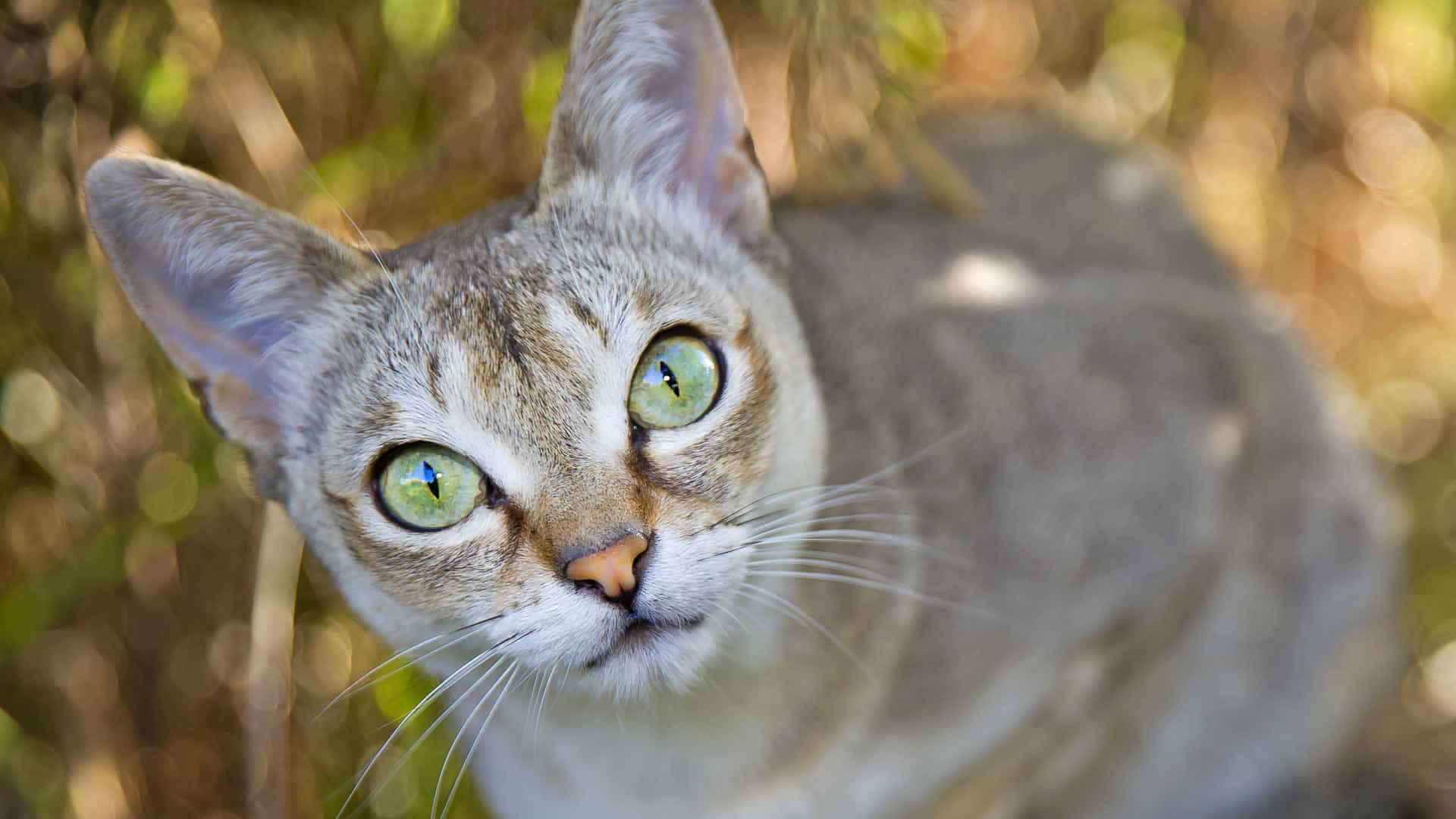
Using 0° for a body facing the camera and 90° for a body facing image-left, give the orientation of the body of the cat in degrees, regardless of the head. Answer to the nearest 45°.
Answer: approximately 45°
